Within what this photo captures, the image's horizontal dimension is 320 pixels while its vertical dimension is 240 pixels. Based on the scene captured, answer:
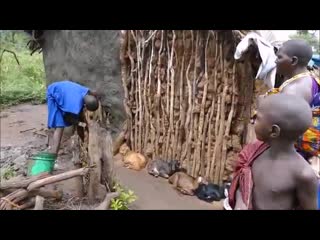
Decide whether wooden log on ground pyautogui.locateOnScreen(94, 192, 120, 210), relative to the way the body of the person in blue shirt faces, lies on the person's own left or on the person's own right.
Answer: on the person's own right

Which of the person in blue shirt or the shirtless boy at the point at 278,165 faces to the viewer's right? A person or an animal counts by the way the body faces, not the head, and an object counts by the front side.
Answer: the person in blue shirt

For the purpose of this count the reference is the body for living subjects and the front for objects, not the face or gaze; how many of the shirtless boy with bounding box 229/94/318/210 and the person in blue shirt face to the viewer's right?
1

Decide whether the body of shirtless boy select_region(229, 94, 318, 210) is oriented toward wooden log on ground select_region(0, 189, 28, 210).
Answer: no

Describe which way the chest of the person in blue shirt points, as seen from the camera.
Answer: to the viewer's right

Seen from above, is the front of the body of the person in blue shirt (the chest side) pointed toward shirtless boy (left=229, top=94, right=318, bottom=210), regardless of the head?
no

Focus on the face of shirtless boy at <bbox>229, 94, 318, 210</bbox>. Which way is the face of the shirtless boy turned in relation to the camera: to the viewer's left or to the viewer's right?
to the viewer's left

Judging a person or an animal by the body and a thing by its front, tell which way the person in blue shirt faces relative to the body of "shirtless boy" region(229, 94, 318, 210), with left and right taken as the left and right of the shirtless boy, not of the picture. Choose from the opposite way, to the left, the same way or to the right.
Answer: the opposite way

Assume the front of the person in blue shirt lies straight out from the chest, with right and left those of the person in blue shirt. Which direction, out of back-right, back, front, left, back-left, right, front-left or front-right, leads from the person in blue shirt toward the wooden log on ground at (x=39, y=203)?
right
